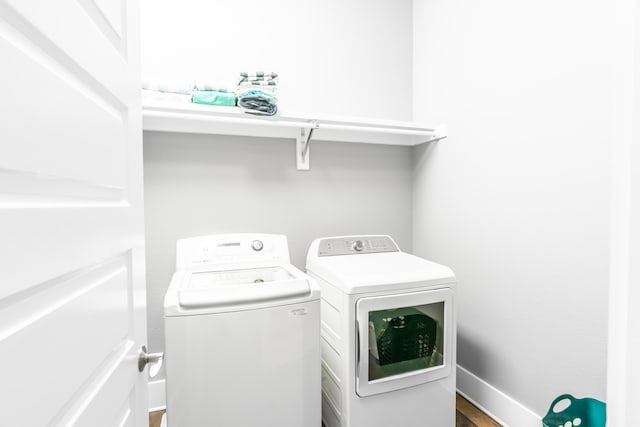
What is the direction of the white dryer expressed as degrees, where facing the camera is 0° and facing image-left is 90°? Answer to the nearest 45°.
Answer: approximately 315°

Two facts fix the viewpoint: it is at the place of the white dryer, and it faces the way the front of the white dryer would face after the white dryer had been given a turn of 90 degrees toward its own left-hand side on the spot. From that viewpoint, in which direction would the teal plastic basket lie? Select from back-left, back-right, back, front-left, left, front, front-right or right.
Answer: front-right

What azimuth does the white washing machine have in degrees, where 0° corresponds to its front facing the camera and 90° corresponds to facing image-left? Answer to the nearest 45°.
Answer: approximately 0°

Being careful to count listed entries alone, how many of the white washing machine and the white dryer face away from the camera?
0
